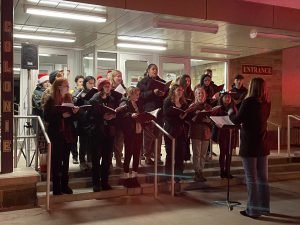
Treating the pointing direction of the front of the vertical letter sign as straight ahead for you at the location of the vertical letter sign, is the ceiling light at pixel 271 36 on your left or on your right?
on your left

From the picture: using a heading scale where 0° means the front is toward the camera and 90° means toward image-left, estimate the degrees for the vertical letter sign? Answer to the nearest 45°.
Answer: approximately 0°

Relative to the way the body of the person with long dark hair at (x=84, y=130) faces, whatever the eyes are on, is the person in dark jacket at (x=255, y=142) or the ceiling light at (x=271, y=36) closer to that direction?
the person in dark jacket

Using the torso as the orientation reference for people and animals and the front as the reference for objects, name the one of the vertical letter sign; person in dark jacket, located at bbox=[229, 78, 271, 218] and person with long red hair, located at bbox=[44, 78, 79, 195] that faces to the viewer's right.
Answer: person with long red hair, located at bbox=[44, 78, 79, 195]

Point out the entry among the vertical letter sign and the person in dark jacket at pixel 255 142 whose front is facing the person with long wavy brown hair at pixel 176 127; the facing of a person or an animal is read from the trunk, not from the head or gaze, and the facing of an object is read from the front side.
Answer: the person in dark jacket at pixel 255 142

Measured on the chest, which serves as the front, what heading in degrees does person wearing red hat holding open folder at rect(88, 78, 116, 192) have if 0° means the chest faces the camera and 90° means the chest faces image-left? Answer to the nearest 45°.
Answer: approximately 315°

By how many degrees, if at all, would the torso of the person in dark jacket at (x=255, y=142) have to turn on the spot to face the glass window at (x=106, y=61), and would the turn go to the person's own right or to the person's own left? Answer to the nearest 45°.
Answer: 0° — they already face it

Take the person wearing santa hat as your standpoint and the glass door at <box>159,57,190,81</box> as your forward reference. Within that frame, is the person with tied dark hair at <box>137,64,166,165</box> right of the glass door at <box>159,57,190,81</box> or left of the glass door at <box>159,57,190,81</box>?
right

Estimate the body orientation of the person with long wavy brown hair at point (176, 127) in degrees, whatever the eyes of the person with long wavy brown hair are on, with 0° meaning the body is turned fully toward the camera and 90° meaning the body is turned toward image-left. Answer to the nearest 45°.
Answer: approximately 315°

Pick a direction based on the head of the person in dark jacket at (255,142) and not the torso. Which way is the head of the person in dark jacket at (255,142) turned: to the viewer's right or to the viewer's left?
to the viewer's left

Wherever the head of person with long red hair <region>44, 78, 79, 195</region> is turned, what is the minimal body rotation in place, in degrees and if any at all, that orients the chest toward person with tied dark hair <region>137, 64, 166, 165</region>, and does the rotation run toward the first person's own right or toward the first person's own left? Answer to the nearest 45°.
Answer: approximately 45° to the first person's own left

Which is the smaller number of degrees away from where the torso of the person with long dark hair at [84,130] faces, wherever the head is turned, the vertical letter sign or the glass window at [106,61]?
the vertical letter sign

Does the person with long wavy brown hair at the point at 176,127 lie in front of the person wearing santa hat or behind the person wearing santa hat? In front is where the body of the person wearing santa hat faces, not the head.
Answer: in front
